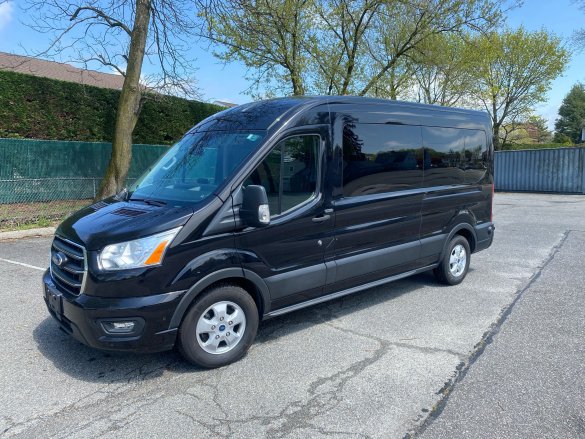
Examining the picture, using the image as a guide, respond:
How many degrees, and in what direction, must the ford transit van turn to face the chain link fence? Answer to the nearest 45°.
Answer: approximately 90° to its right

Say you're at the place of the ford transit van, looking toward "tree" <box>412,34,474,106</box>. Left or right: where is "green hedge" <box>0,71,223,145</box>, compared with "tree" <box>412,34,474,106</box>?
left

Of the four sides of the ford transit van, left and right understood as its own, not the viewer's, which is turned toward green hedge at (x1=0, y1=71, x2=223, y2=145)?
right

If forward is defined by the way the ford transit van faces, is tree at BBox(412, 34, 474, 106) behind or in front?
behind

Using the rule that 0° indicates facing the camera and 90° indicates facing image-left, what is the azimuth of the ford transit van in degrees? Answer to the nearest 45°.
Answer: approximately 45°

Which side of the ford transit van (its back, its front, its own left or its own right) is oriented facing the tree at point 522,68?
back
